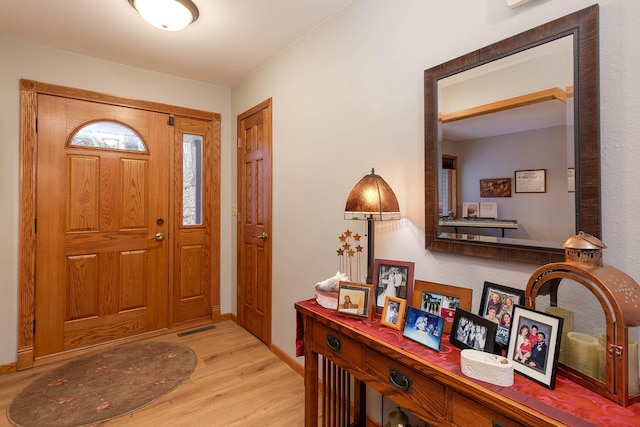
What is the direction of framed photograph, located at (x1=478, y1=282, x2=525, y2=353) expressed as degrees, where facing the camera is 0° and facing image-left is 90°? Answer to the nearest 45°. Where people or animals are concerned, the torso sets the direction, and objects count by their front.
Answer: approximately 0°

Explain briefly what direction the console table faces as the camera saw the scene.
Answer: facing the viewer and to the left of the viewer

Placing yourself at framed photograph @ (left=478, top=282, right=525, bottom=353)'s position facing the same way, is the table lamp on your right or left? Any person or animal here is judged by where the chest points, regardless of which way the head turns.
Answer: on your right

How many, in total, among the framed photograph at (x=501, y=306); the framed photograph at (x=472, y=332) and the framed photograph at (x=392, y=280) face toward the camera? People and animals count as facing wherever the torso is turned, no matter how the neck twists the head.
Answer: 3

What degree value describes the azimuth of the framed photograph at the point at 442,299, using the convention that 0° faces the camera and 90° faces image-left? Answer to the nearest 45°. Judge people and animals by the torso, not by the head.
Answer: approximately 0°

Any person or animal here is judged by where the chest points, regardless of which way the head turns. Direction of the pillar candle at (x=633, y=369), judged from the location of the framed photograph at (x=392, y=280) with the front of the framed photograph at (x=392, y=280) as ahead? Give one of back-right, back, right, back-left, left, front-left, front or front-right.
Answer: front-left
